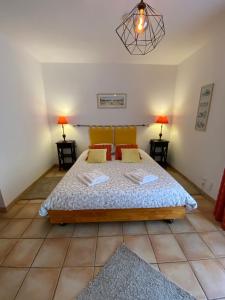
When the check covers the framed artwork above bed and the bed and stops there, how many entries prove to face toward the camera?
2

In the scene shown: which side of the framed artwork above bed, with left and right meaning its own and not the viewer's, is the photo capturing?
front

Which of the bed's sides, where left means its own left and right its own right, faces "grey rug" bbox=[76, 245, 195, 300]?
front

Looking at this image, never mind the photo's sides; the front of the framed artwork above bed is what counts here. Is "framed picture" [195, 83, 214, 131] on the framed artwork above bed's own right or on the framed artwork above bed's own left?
on the framed artwork above bed's own left

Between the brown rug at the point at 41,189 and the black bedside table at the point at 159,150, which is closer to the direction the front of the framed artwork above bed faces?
the brown rug

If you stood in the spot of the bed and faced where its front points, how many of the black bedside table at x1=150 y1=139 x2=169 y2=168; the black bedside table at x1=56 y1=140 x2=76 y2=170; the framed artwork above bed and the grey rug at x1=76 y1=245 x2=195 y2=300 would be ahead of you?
1

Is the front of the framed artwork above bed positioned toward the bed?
yes

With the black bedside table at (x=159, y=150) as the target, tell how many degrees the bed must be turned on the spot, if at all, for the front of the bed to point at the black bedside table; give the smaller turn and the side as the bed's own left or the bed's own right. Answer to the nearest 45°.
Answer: approximately 135° to the bed's own left

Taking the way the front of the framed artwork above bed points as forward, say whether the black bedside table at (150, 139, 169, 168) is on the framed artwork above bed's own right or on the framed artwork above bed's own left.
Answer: on the framed artwork above bed's own left

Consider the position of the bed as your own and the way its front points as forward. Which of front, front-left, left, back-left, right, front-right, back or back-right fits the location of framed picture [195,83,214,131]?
back-left

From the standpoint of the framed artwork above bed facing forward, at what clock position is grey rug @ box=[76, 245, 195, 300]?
The grey rug is roughly at 12 o'clock from the framed artwork above bed.

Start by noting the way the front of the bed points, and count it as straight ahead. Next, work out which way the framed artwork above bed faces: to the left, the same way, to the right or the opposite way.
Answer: the same way
